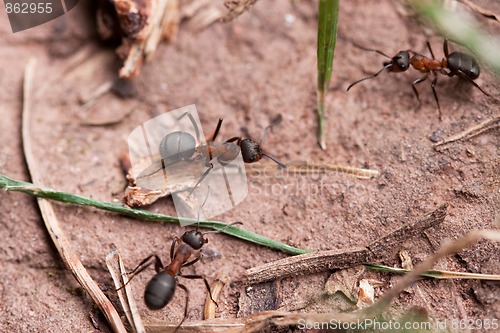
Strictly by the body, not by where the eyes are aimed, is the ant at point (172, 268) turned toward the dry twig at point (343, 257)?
no

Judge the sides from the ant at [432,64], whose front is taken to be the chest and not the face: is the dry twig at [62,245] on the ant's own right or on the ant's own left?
on the ant's own left

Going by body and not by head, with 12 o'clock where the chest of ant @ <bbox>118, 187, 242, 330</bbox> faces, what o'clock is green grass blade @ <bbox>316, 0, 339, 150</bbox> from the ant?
The green grass blade is roughly at 12 o'clock from the ant.

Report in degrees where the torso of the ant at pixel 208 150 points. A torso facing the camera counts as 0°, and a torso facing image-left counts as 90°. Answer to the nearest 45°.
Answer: approximately 270°

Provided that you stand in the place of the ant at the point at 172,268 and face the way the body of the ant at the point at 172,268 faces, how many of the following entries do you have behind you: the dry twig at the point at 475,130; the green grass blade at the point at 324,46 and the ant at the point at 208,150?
0

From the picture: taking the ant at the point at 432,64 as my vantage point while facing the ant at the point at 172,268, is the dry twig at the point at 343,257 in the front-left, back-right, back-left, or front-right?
front-left

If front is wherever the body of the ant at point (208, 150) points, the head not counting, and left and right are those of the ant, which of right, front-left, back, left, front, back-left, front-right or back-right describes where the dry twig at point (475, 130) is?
front

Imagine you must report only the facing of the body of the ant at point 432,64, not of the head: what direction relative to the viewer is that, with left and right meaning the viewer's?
facing to the left of the viewer

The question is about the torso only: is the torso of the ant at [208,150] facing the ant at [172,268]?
no

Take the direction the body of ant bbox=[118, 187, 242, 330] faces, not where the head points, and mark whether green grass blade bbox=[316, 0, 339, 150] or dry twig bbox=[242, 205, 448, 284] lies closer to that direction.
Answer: the green grass blade

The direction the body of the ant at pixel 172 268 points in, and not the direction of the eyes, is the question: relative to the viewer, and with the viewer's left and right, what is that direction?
facing away from the viewer and to the right of the viewer

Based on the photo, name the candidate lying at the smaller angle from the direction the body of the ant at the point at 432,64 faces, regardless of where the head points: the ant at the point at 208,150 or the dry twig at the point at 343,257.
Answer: the ant

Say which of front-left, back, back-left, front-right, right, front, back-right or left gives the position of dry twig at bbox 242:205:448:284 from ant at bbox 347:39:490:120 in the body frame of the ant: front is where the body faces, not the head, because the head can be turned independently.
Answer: left

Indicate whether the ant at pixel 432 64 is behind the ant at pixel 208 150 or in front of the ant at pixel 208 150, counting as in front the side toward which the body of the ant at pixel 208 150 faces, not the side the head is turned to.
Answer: in front

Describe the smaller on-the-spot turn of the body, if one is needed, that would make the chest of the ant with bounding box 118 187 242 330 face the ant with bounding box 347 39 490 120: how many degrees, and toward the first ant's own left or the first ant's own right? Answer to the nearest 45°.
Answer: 0° — it already faces it

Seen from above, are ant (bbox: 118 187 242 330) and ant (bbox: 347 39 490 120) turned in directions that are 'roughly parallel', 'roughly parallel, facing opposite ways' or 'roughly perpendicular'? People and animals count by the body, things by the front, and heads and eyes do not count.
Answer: roughly perpendicular

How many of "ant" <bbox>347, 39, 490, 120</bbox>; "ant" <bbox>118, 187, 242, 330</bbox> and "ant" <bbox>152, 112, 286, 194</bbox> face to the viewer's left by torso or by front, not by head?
1
